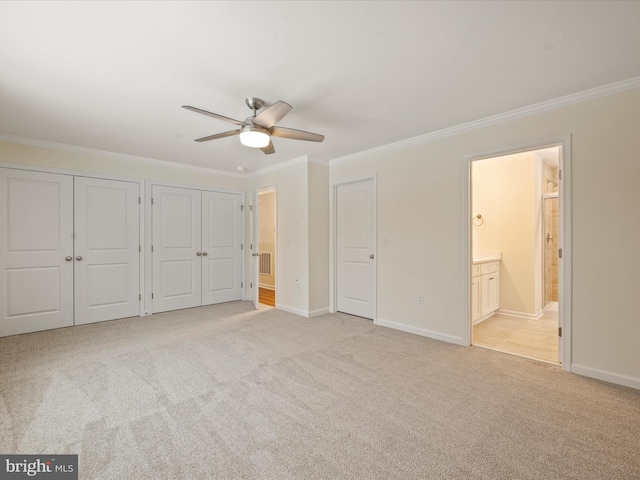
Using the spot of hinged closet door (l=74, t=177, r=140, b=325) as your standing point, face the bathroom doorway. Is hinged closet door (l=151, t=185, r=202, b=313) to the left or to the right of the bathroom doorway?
left

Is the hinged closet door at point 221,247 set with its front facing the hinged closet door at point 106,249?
no

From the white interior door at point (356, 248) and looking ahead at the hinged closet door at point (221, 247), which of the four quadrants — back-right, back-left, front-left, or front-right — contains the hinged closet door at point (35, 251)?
front-left

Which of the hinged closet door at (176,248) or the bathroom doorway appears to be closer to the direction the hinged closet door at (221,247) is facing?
the bathroom doorway

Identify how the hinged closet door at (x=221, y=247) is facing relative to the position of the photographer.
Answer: facing the viewer and to the right of the viewer

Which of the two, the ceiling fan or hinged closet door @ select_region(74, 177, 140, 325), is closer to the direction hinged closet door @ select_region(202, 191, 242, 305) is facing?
the ceiling fan

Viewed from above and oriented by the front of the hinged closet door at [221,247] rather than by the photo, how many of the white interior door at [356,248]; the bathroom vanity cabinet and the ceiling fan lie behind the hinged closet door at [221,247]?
0

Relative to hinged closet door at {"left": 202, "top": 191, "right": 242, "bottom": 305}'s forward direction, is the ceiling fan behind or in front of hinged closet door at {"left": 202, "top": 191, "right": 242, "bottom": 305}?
in front

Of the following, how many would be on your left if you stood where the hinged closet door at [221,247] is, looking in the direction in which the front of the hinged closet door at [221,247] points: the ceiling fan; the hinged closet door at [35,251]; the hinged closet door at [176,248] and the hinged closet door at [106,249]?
0

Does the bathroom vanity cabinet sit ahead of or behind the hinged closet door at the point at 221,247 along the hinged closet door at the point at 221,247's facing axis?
ahead

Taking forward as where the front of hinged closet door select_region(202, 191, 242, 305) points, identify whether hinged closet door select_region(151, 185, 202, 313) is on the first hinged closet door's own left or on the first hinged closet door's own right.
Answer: on the first hinged closet door's own right

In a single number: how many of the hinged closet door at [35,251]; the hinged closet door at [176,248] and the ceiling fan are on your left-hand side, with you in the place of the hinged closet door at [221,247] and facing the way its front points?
0

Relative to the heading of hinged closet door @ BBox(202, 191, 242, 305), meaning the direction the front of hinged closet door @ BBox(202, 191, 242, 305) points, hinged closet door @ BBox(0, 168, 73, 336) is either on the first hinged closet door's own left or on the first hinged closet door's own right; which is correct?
on the first hinged closet door's own right

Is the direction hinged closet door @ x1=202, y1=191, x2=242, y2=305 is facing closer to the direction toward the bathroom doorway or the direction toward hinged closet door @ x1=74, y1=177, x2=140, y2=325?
the bathroom doorway
